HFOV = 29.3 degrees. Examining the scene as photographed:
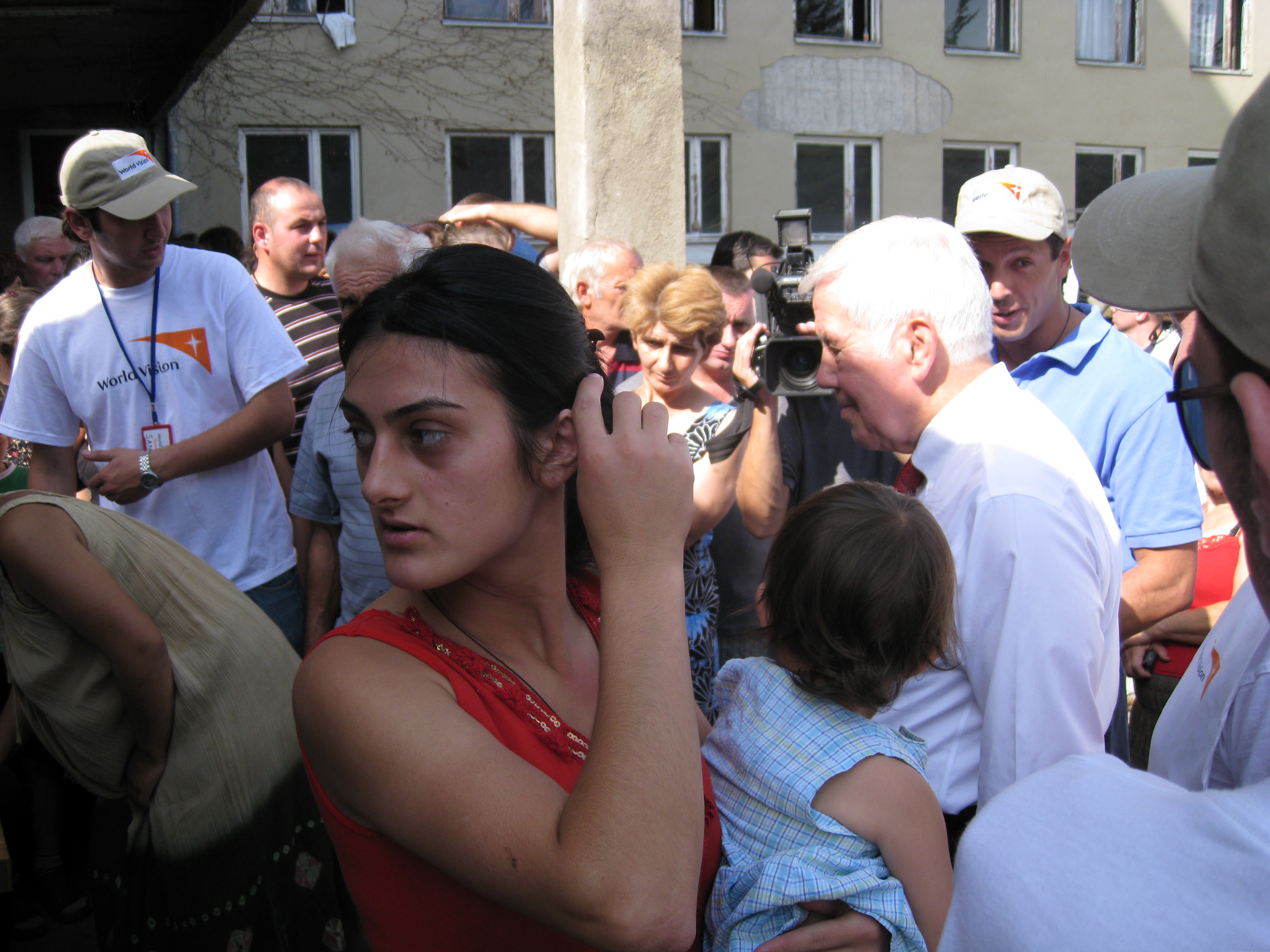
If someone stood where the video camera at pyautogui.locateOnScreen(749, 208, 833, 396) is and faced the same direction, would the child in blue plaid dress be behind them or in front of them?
in front

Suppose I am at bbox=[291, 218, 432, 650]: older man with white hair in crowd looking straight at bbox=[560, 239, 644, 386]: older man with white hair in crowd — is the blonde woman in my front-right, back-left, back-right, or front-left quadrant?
front-right

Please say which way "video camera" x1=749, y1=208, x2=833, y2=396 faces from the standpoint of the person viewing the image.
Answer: facing the viewer

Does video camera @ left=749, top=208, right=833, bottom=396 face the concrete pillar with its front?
no

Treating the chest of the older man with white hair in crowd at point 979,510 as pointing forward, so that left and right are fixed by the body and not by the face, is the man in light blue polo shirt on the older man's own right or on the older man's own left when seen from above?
on the older man's own right

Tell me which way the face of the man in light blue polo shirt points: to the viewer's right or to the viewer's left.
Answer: to the viewer's left

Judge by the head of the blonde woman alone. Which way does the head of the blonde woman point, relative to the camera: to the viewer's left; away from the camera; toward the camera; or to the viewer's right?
toward the camera

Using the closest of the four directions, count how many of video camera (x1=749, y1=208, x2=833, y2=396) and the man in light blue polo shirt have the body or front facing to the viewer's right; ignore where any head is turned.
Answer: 0

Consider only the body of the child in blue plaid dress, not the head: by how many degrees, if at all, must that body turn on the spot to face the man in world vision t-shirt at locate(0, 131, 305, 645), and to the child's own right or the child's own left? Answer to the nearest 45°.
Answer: approximately 90° to the child's own left

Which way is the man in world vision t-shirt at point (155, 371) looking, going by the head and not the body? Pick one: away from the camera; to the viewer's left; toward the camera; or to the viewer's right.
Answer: to the viewer's right

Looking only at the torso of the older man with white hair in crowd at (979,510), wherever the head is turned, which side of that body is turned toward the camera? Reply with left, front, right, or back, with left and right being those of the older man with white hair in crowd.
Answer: left
